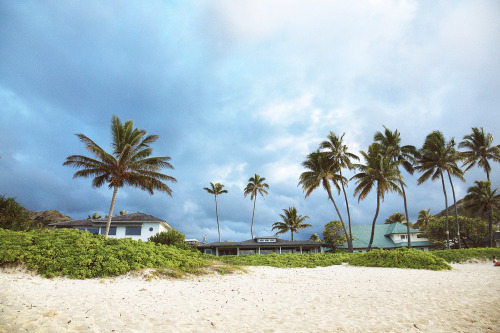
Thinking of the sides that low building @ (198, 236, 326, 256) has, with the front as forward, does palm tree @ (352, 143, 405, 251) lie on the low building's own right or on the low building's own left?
on the low building's own left

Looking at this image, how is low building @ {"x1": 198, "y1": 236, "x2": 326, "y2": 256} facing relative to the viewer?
toward the camera

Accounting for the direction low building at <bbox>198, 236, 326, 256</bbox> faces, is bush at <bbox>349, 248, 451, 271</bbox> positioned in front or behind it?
in front

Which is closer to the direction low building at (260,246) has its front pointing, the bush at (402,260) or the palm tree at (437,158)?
the bush

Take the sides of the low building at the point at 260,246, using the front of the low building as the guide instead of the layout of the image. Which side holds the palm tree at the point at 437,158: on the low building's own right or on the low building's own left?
on the low building's own left

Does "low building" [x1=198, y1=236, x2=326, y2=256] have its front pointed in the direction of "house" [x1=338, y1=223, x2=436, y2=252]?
no

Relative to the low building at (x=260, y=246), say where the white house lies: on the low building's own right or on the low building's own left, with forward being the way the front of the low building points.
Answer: on the low building's own right
